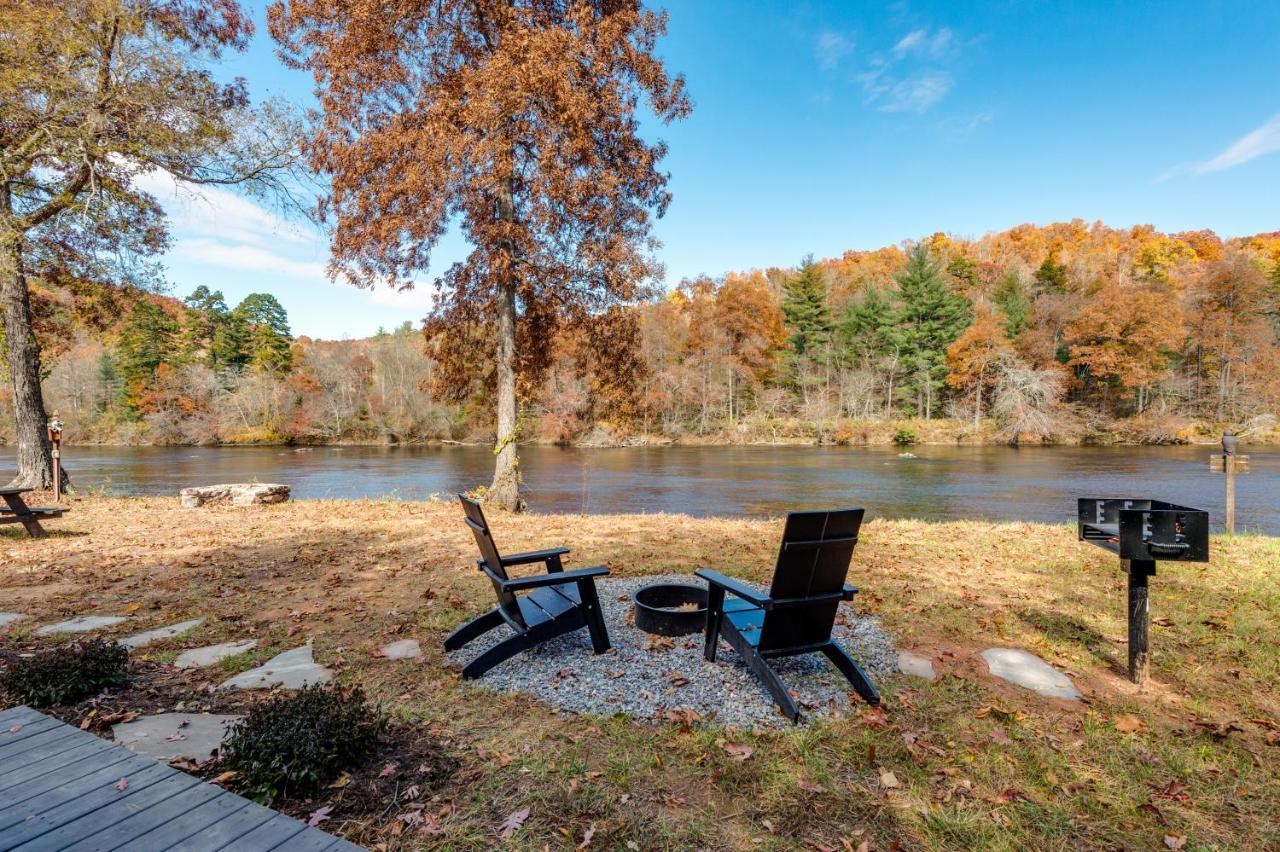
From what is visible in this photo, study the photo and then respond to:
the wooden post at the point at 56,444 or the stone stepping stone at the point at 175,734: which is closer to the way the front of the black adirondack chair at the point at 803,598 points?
the wooden post

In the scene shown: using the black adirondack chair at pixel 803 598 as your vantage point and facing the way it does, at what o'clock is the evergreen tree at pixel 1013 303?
The evergreen tree is roughly at 2 o'clock from the black adirondack chair.

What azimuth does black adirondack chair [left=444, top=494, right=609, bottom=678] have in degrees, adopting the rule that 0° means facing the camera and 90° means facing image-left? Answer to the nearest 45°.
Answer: approximately 225°

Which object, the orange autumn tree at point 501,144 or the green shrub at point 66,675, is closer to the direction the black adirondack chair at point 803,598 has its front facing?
the orange autumn tree

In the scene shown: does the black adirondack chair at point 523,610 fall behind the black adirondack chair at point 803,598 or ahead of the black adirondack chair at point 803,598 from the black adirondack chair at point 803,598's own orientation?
ahead

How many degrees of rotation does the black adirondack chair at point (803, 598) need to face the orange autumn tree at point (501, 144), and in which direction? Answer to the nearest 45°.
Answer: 0° — it already faces it

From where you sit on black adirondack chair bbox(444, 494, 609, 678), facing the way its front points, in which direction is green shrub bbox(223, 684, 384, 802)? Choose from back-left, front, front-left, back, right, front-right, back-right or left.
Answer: back

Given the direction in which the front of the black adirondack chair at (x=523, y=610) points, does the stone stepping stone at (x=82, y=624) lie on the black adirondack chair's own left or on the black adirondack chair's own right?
on the black adirondack chair's own left

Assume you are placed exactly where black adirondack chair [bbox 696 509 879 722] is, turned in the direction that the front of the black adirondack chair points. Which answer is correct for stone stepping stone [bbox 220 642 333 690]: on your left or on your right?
on your left

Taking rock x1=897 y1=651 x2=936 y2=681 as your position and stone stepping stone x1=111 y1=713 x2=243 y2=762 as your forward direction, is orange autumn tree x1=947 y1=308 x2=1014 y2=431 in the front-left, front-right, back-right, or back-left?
back-right

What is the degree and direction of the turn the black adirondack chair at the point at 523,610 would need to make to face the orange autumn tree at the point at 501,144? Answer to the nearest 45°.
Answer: approximately 45° to its left

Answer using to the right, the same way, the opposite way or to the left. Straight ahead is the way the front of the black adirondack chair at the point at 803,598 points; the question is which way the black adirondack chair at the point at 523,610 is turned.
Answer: to the right

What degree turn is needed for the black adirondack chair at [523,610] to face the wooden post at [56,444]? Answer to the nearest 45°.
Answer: approximately 90° to its left

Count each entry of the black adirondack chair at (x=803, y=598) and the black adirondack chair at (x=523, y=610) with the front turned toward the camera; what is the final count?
0

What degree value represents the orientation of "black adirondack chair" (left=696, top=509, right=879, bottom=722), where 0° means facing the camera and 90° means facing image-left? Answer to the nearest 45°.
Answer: approximately 135°
